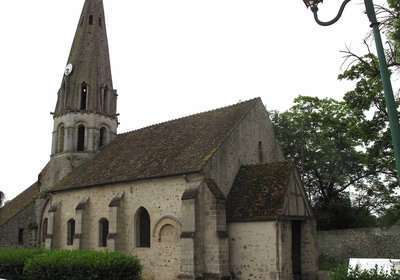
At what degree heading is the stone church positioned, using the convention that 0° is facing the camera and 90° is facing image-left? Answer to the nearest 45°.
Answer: approximately 315°

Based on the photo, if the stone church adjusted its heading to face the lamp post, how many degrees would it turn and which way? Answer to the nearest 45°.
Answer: approximately 45° to its right

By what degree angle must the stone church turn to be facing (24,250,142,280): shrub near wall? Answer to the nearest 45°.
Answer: approximately 90° to its right

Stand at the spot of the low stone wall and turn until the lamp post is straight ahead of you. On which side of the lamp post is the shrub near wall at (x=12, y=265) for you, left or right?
right

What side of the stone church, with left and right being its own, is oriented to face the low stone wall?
left

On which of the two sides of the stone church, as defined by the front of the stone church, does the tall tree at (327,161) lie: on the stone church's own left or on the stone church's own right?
on the stone church's own left

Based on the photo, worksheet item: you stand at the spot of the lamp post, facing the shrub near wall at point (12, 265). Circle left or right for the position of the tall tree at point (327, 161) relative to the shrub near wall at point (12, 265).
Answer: right
